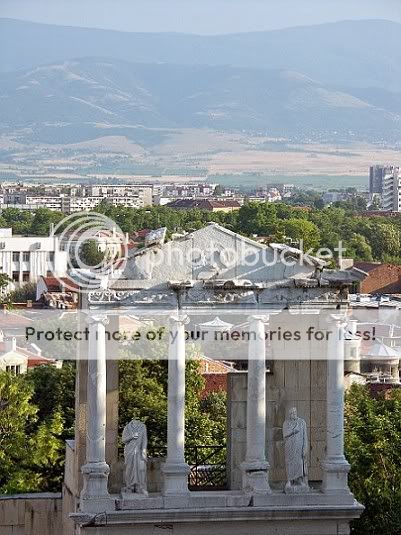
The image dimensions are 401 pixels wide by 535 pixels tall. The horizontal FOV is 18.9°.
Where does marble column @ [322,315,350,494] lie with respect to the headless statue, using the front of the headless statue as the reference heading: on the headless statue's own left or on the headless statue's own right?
on the headless statue's own left

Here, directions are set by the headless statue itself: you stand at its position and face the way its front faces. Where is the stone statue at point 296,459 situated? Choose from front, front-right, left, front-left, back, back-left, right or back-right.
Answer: left

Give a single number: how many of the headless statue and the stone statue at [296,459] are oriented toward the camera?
2

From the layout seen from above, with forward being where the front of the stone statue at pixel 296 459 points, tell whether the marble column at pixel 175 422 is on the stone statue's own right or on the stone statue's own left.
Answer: on the stone statue's own right

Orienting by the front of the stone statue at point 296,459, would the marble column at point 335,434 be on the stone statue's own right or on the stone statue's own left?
on the stone statue's own left

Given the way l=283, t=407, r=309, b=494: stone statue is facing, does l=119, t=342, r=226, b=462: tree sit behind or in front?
behind

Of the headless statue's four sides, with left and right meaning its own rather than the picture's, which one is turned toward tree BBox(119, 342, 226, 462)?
back

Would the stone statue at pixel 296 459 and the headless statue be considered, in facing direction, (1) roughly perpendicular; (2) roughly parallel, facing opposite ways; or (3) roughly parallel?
roughly parallel

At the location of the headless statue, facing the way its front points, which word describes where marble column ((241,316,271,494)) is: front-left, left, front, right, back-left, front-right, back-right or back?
left

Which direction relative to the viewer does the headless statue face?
toward the camera

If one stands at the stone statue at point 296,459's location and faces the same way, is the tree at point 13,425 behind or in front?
behind
